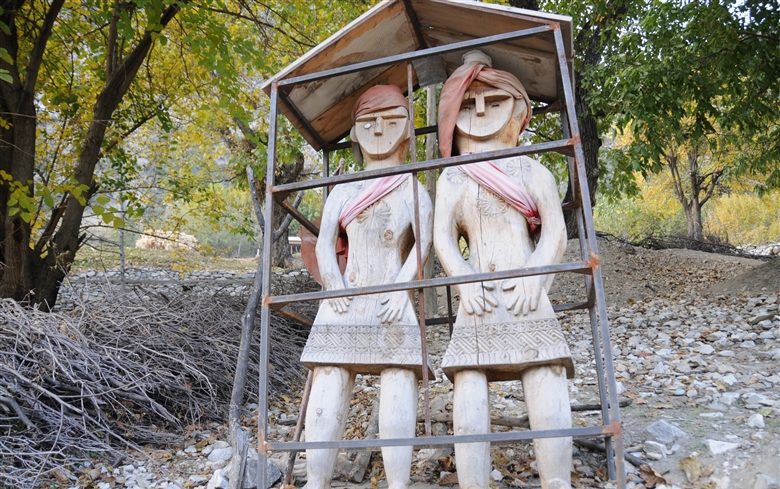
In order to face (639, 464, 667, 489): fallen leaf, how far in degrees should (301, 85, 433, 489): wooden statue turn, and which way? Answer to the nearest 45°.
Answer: approximately 90° to its left

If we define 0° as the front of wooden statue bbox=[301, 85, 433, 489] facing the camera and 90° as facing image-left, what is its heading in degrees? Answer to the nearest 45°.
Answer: approximately 0°

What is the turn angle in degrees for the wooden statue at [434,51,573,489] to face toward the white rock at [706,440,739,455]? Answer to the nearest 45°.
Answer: approximately 135° to its left

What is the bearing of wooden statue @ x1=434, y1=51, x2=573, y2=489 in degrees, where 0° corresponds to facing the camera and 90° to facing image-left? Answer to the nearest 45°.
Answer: approximately 0°

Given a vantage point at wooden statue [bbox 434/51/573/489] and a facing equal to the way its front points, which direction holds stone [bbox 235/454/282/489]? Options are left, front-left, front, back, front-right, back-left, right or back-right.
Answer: right

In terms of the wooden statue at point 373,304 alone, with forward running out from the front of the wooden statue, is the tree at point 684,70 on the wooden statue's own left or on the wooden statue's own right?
on the wooden statue's own left

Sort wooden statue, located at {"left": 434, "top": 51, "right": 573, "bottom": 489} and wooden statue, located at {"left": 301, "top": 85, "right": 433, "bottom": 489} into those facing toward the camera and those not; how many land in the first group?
2

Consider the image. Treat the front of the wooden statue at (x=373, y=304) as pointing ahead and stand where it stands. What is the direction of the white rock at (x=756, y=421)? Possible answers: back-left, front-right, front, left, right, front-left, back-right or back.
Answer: left

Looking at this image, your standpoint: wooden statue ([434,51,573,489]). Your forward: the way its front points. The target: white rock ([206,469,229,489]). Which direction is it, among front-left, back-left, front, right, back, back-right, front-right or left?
right
